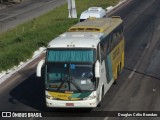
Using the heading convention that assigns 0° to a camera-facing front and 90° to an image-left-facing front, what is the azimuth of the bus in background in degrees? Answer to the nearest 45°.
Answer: approximately 0°
